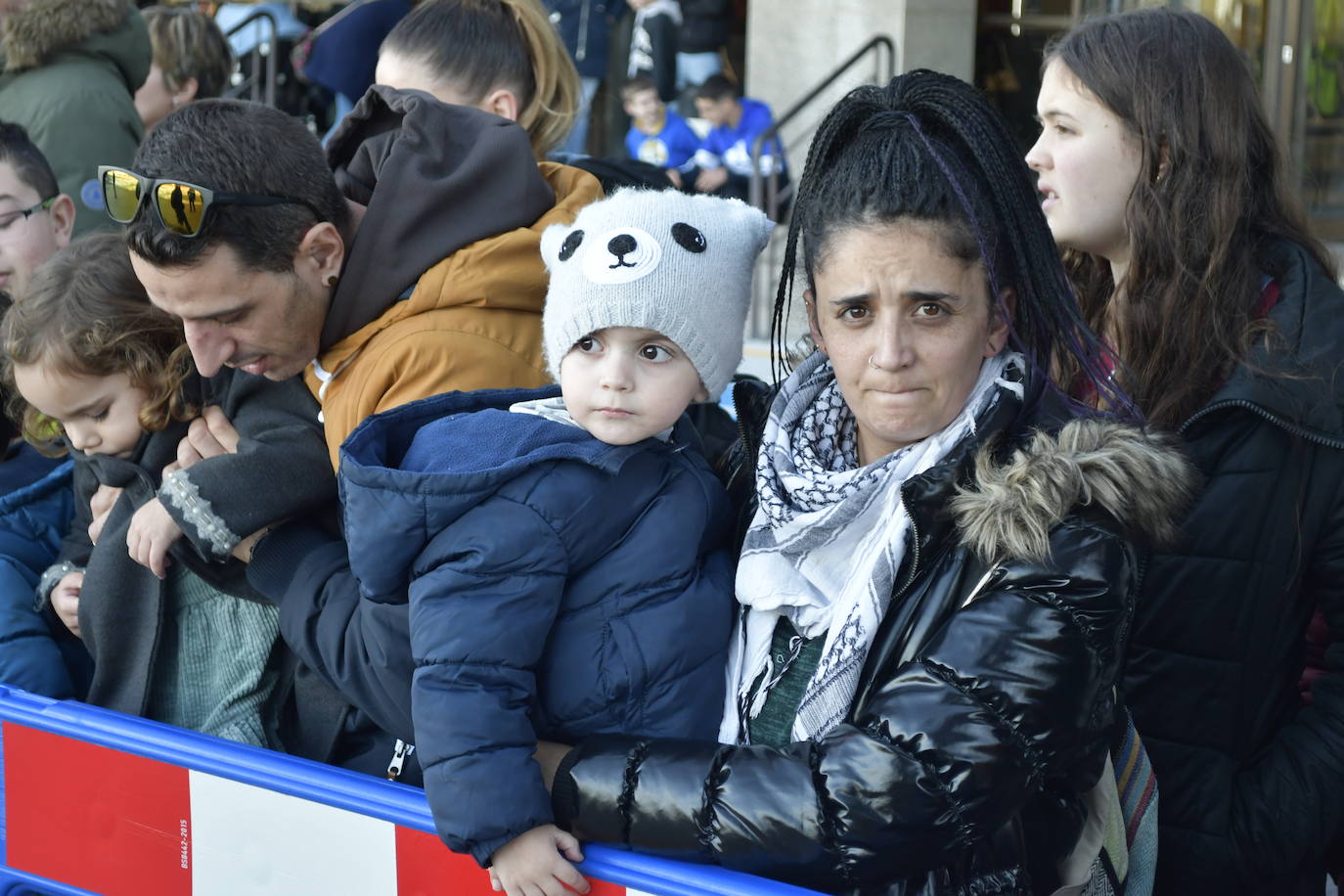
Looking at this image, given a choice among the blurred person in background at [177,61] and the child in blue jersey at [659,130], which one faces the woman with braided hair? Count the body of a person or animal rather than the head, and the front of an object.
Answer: the child in blue jersey

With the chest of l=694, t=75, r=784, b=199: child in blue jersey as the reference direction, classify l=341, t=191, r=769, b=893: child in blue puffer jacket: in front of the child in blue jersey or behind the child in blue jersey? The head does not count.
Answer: in front

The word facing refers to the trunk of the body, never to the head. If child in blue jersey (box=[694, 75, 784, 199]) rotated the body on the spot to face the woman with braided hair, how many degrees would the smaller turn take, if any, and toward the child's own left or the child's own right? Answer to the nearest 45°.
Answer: approximately 45° to the child's own left

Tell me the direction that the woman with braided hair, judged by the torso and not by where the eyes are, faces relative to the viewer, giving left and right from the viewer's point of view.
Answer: facing the viewer and to the left of the viewer

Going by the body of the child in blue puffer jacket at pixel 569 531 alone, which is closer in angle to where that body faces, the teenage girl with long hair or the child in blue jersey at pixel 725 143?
the teenage girl with long hair

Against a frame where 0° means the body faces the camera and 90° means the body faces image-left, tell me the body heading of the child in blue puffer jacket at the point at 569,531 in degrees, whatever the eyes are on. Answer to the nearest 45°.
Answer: approximately 315°

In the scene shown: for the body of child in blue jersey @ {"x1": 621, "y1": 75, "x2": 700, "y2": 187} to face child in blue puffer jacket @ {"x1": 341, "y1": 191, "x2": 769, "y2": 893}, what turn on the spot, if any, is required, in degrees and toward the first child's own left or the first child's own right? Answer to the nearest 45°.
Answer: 0° — they already face them

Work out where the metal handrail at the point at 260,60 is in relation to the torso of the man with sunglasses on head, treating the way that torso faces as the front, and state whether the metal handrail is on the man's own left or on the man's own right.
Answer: on the man's own right

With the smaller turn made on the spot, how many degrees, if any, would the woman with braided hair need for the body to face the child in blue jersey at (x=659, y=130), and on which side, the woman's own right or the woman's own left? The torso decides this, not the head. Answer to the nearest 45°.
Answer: approximately 135° to the woman's own right
